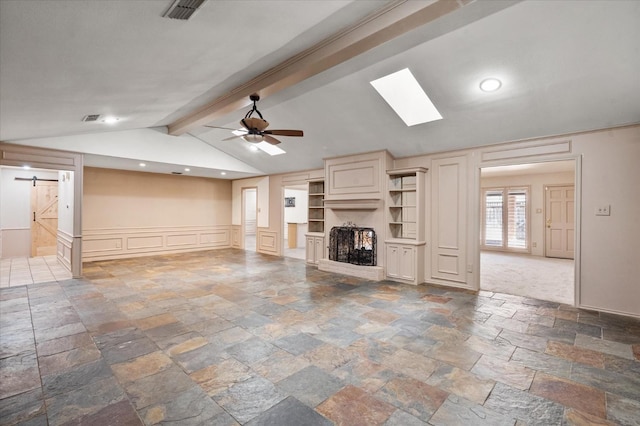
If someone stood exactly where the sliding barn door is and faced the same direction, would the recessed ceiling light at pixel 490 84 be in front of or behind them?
in front

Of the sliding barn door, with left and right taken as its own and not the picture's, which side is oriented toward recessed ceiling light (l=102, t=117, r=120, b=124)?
front

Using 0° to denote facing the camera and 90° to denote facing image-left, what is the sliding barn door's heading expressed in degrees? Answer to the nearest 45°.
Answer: approximately 0°

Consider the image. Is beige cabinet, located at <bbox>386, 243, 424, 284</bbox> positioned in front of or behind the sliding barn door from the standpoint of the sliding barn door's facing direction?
in front

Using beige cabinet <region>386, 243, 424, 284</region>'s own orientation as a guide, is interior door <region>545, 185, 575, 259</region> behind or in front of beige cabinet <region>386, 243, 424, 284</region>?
behind

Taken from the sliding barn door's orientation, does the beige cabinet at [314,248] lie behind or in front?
in front

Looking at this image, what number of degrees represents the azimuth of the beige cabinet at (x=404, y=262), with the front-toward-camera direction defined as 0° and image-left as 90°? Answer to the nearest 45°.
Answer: approximately 45°

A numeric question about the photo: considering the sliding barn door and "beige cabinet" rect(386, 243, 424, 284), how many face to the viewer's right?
0

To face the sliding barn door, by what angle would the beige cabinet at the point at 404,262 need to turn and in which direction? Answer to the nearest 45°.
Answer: approximately 45° to its right

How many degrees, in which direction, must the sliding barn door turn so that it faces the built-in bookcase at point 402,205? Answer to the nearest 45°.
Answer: approximately 45° to its left
